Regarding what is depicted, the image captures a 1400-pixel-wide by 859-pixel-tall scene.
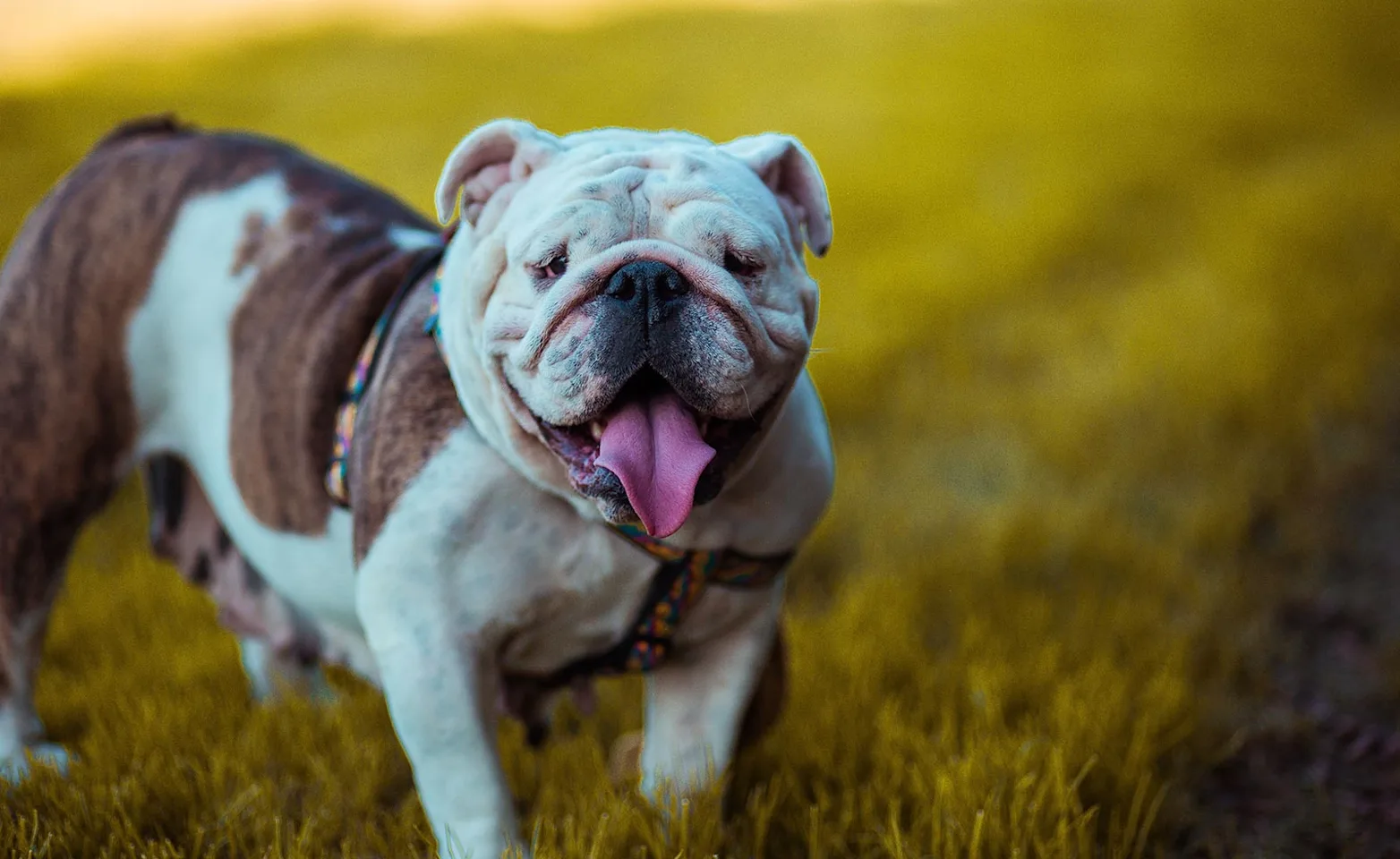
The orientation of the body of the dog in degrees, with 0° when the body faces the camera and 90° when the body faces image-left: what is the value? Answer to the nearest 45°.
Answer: approximately 315°
